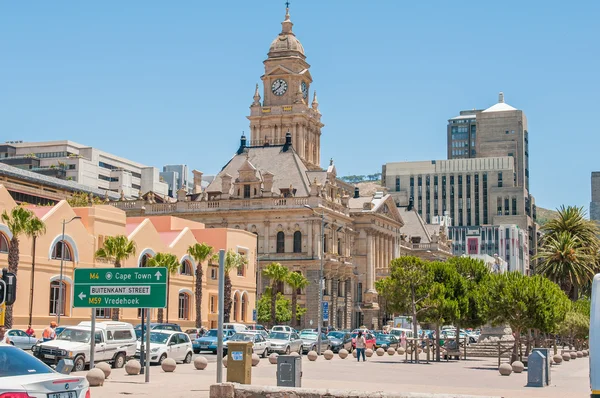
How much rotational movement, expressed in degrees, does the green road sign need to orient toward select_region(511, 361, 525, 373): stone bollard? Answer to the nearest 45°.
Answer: approximately 135° to its left

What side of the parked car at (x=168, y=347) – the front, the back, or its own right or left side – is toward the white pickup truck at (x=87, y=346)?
front

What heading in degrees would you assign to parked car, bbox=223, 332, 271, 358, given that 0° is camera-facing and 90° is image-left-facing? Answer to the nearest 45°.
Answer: approximately 45°

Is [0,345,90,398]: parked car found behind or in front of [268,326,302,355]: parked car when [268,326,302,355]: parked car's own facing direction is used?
in front

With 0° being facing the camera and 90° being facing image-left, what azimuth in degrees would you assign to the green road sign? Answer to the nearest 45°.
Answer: approximately 0°

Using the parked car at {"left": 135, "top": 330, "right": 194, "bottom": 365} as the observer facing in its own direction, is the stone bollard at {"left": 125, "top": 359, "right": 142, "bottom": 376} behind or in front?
in front

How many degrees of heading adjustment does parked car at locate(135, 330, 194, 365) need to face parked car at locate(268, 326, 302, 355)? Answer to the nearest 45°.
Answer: approximately 180°

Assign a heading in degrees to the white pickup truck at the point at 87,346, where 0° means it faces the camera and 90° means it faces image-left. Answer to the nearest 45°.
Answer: approximately 45°

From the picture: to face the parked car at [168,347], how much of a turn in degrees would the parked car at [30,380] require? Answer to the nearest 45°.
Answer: approximately 45° to its right

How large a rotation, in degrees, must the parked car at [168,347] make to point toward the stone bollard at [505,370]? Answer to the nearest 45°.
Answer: approximately 135° to its left

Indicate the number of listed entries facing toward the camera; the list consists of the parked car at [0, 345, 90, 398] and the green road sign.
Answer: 1
